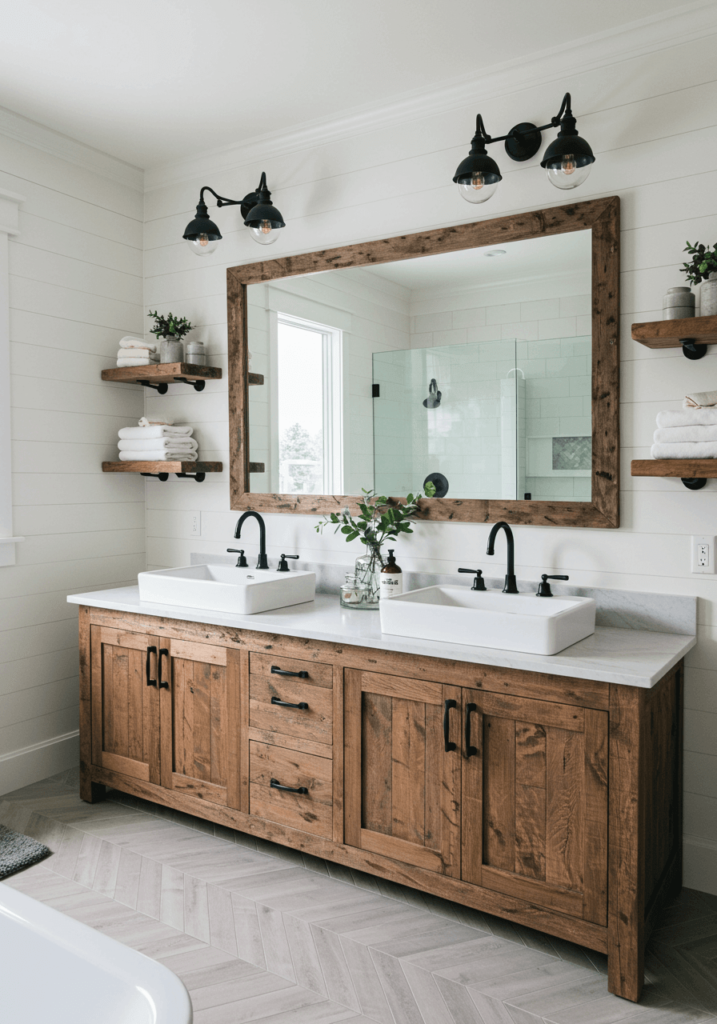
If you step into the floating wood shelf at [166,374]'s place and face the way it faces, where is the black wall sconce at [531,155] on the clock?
The black wall sconce is roughly at 9 o'clock from the floating wood shelf.

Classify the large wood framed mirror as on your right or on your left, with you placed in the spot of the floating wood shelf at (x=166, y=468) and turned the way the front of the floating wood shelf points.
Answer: on your left

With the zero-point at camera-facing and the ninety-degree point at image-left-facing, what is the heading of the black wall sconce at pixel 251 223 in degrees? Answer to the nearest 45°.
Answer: approximately 45°

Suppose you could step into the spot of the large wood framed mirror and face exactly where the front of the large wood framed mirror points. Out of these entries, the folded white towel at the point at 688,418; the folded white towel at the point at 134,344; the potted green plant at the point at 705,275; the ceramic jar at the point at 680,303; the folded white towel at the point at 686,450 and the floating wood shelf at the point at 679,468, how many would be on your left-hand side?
5
